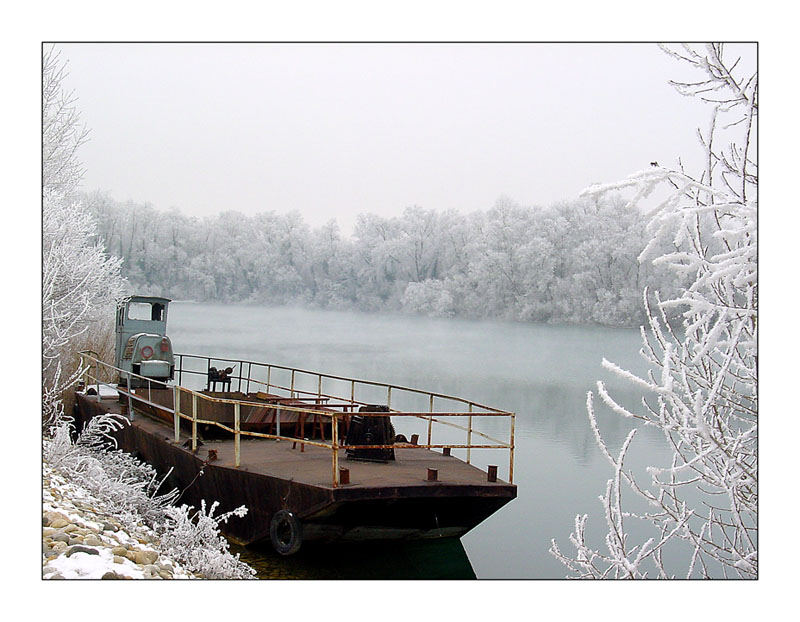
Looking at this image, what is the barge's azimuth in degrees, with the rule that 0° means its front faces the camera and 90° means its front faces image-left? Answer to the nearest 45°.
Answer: approximately 315°

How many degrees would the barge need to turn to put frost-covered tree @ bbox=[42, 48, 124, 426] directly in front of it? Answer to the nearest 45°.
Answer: approximately 180°
